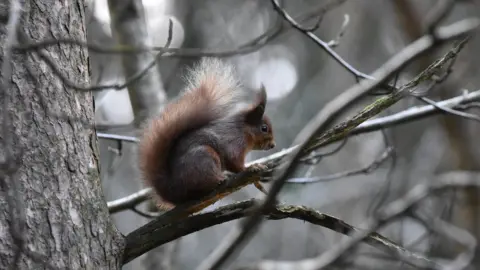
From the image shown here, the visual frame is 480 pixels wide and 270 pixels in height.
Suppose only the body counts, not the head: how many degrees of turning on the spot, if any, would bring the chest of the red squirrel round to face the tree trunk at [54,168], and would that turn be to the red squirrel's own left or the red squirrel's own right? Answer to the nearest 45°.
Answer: approximately 135° to the red squirrel's own right

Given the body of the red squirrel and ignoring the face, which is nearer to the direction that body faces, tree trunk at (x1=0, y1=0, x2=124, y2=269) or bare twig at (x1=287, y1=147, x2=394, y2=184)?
the bare twig

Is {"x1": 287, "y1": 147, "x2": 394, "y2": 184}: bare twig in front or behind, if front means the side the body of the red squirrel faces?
in front

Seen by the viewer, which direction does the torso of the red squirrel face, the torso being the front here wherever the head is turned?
to the viewer's right
